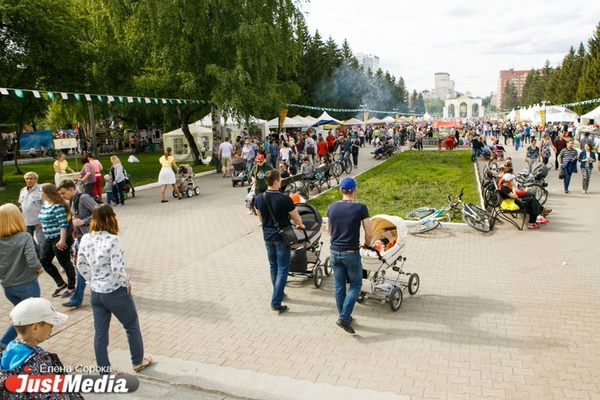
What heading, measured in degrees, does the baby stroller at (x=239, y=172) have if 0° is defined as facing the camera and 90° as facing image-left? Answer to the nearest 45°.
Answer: approximately 0°

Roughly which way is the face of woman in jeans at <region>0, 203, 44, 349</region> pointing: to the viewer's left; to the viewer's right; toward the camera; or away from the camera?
away from the camera

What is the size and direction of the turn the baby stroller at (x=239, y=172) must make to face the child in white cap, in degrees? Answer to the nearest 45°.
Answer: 0° — it already faces them

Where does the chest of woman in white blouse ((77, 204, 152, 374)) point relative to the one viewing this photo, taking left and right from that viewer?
facing away from the viewer and to the right of the viewer

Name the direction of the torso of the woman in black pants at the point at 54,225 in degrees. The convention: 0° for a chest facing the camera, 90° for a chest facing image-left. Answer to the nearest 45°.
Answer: approximately 45°

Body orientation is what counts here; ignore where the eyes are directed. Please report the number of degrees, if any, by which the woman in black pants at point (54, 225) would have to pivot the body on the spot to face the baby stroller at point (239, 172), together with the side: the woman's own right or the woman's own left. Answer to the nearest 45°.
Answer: approximately 180°

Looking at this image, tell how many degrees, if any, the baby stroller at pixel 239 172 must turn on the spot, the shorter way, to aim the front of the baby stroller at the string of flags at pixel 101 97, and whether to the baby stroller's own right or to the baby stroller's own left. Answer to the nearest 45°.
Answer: approximately 90° to the baby stroller's own right

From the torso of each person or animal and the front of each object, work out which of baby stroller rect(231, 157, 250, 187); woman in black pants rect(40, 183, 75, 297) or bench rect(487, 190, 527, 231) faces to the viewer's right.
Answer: the bench

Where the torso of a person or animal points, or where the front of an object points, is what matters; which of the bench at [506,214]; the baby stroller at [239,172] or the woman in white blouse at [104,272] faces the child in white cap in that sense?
the baby stroller

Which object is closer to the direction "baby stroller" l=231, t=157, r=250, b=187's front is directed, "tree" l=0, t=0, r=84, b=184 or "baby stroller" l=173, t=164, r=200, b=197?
the baby stroller

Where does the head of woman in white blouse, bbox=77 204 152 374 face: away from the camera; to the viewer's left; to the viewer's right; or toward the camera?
away from the camera

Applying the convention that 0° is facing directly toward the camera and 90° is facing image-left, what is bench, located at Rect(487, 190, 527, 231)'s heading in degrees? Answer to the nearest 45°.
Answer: approximately 270°
